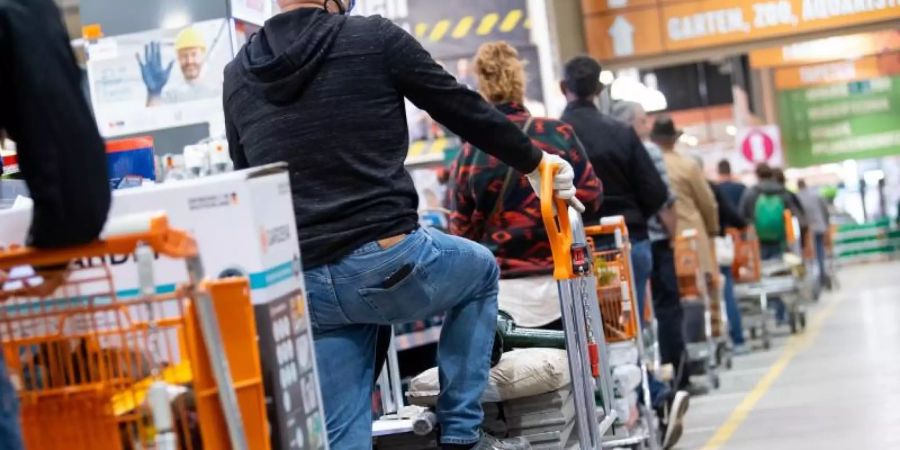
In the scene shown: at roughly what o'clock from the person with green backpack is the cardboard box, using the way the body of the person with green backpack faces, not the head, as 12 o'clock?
The cardboard box is roughly at 6 o'clock from the person with green backpack.

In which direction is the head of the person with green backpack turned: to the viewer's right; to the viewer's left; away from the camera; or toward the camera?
away from the camera

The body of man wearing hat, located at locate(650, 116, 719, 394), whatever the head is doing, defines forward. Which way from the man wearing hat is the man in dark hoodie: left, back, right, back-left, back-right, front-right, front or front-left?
back

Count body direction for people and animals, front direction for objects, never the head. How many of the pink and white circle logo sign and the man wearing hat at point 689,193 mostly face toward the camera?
1

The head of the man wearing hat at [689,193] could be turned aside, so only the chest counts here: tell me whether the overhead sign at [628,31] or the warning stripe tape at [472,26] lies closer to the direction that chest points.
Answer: the overhead sign

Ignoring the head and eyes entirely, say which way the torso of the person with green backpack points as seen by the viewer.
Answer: away from the camera

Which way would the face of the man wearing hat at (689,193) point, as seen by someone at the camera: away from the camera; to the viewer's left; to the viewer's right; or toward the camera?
away from the camera

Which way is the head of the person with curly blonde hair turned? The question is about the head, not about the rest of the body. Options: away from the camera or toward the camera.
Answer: away from the camera

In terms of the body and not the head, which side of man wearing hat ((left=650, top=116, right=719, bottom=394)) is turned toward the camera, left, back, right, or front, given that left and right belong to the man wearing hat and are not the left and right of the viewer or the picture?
back

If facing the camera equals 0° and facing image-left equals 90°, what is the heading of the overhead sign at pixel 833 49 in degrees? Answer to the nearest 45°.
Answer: approximately 45°

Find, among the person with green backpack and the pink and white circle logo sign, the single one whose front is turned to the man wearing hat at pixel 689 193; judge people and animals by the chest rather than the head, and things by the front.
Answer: the pink and white circle logo sign

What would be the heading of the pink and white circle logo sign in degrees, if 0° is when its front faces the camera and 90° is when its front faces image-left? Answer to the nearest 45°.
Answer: approximately 0°

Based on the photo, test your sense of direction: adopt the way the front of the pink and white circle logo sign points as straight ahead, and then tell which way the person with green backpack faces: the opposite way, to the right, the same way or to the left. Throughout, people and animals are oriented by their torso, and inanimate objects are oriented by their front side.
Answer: the opposite way

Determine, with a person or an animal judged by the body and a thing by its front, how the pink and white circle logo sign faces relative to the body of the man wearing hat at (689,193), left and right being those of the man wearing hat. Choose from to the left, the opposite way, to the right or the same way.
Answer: the opposite way

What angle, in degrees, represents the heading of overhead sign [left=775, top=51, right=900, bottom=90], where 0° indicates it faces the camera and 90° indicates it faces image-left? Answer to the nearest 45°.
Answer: approximately 45°

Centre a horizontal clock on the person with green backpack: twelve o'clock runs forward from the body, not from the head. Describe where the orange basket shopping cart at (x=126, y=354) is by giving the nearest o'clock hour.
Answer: The orange basket shopping cart is roughly at 6 o'clock from the person with green backpack.
